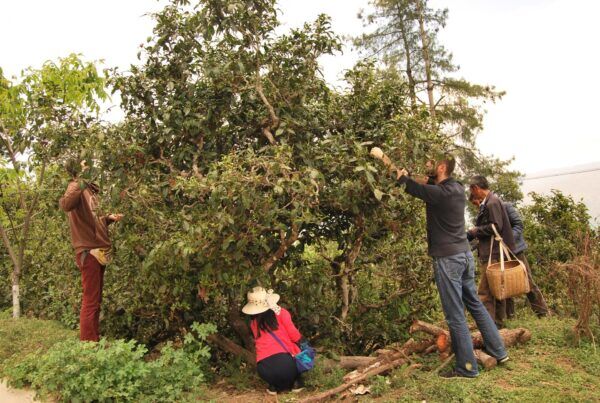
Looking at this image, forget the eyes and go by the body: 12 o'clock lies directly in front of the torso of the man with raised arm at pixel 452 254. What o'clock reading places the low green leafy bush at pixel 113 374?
The low green leafy bush is roughly at 10 o'clock from the man with raised arm.

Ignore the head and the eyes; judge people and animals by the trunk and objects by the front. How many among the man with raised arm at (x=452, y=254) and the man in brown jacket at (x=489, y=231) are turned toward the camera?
0

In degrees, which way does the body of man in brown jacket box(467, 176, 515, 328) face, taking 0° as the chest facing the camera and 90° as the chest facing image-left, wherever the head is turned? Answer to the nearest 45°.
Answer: approximately 90°

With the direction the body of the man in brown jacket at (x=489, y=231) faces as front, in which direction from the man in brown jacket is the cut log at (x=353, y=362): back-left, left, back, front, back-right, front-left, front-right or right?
front-left

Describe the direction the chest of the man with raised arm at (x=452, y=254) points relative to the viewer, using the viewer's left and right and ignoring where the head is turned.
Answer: facing away from the viewer and to the left of the viewer

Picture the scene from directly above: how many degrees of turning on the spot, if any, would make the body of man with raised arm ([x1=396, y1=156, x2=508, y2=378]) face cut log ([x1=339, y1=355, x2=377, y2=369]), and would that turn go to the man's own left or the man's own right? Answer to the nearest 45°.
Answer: approximately 45° to the man's own left

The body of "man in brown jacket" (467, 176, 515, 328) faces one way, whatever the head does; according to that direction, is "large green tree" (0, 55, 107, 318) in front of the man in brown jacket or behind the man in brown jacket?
in front

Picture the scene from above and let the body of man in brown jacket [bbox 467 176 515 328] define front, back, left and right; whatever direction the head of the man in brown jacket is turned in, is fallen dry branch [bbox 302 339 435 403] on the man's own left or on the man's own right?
on the man's own left
